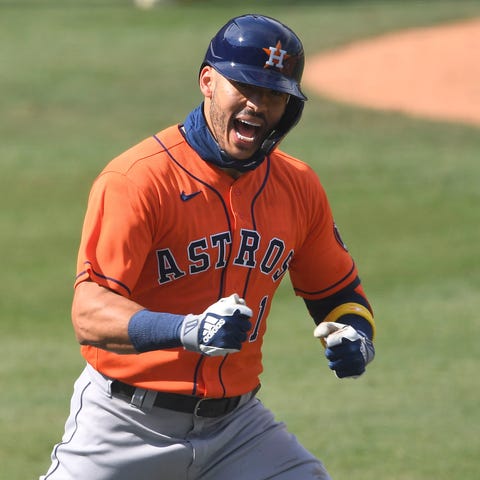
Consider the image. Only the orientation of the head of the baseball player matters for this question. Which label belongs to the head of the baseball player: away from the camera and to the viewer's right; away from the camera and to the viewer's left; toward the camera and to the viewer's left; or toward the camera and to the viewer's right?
toward the camera and to the viewer's right

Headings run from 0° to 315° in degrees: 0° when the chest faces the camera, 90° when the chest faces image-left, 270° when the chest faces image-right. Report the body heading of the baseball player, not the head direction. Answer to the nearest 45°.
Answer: approximately 315°
